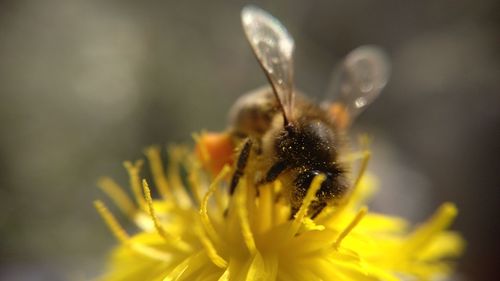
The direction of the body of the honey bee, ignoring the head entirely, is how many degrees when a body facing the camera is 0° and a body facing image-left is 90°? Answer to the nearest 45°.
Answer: approximately 315°
